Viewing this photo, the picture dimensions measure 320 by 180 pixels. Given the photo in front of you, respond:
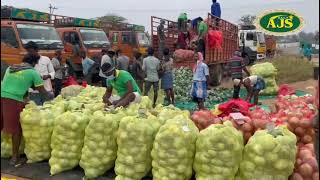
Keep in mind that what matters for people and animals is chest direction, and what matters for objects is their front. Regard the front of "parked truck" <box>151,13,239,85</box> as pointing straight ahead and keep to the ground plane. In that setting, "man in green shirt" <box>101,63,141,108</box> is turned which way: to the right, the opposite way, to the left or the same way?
the opposite way

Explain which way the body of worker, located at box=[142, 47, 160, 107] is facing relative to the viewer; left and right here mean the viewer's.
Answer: facing away from the viewer

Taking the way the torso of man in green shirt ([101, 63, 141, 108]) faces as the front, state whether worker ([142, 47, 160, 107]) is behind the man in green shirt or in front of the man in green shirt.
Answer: behind

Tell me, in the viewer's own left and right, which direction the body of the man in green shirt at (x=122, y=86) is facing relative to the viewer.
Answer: facing the viewer and to the left of the viewer

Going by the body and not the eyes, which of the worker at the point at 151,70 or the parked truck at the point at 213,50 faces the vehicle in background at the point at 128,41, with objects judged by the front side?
the worker

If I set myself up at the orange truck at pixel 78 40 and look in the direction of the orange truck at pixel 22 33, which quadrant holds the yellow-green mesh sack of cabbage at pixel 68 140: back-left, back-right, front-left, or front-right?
front-left

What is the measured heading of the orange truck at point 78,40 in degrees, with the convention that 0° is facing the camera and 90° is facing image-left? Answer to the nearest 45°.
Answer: approximately 315°

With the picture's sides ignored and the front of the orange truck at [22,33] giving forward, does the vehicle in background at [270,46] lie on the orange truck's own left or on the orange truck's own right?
on the orange truck's own left

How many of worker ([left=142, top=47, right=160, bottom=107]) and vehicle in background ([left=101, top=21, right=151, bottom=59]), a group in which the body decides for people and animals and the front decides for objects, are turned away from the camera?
1

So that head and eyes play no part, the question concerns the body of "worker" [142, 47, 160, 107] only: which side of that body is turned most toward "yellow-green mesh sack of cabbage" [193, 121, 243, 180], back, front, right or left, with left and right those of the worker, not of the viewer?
back

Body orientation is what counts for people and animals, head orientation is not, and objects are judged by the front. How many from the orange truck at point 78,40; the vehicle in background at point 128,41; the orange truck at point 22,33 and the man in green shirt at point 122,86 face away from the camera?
0

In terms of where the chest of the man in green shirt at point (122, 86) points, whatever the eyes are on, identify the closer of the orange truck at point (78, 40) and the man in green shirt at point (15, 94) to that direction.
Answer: the man in green shirt

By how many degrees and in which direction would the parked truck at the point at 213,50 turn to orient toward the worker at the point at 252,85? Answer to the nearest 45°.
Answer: approximately 135° to its right

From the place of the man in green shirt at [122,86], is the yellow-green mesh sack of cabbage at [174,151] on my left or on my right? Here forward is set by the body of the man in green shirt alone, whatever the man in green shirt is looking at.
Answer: on my left
